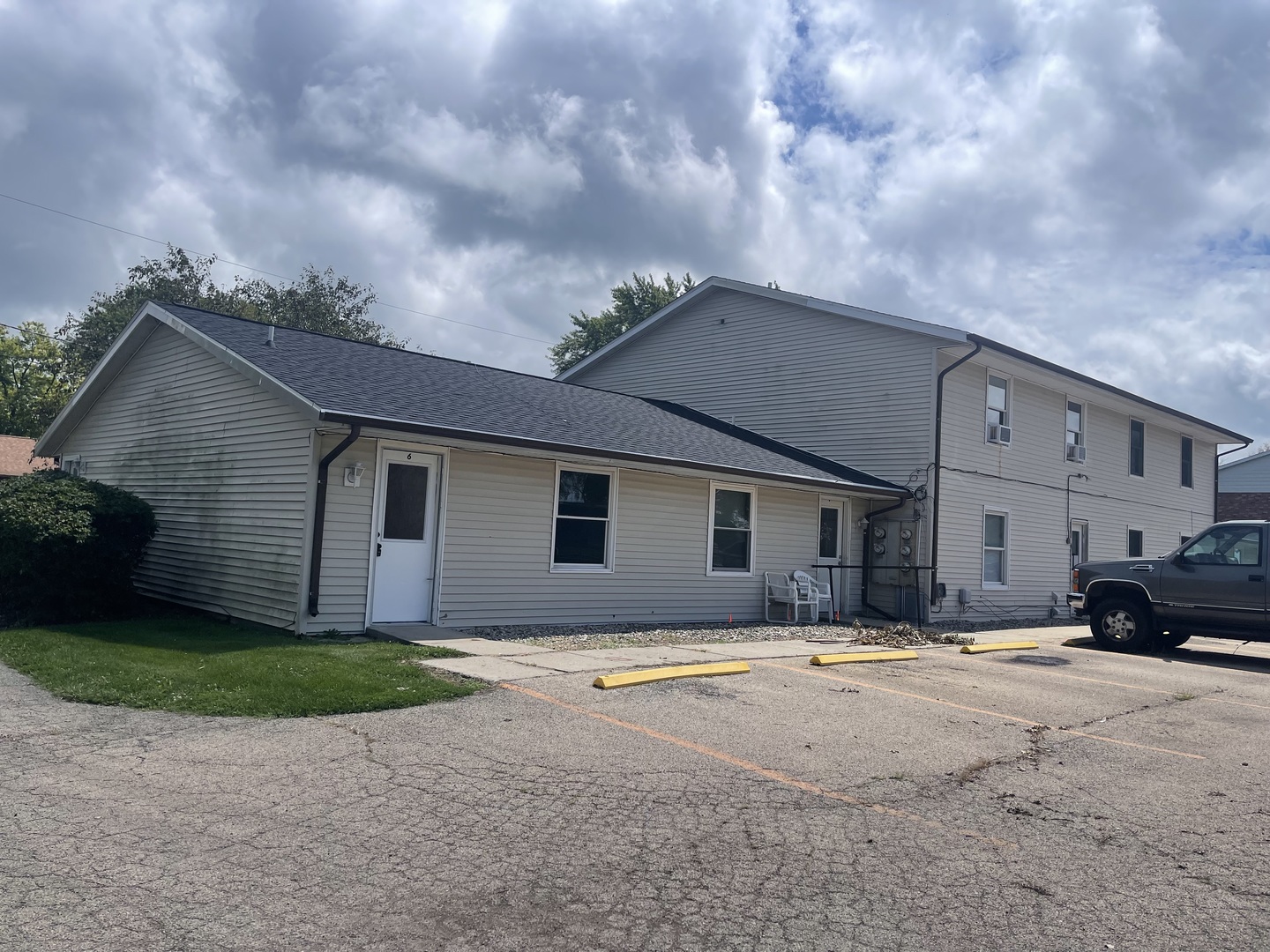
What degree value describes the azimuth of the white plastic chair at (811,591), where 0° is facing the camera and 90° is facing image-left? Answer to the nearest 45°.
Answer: approximately 315°

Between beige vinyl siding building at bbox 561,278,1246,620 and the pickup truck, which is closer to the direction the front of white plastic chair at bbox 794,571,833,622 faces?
the pickup truck

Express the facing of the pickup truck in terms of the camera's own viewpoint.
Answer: facing to the left of the viewer

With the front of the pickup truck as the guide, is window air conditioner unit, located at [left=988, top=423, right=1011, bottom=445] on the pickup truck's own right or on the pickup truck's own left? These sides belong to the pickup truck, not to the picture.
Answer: on the pickup truck's own right

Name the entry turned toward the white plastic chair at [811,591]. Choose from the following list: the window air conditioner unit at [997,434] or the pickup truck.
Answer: the pickup truck

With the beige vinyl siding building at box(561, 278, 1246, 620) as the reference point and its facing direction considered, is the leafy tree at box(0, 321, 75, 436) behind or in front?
behind

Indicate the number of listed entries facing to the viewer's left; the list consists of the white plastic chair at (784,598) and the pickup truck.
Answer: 1
